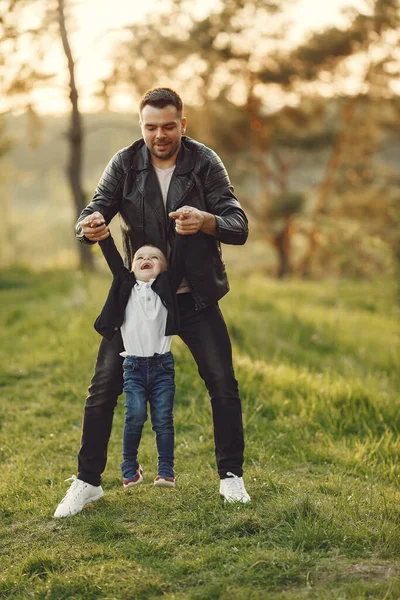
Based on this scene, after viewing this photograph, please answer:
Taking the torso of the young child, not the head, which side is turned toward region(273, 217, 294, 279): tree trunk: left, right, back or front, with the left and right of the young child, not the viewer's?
back

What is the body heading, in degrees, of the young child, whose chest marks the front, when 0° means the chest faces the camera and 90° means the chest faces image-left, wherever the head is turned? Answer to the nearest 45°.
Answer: approximately 0°

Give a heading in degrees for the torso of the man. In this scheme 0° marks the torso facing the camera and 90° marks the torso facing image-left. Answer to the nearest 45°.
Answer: approximately 0°

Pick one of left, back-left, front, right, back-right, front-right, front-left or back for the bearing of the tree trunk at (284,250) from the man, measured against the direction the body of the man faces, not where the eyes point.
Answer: back
